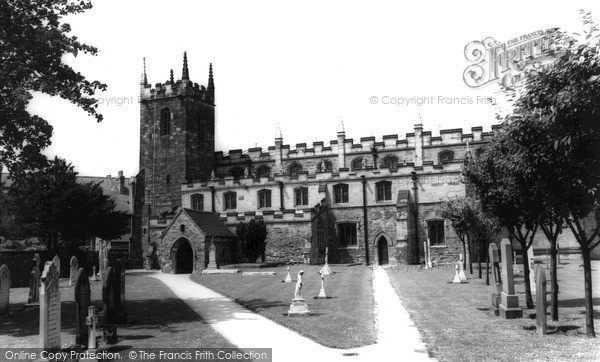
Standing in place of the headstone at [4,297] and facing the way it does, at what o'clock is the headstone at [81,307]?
the headstone at [81,307] is roughly at 1 o'clock from the headstone at [4,297].

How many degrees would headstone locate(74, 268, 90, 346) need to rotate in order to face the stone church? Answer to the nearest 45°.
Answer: approximately 90° to its left

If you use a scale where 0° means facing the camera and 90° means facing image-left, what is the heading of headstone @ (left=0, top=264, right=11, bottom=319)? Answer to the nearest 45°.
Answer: approximately 315°

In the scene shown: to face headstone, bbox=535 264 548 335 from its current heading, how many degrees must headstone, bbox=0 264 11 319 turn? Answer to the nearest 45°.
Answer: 0° — it already faces it

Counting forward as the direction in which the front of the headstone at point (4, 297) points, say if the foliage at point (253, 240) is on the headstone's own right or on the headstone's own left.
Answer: on the headstone's own left
